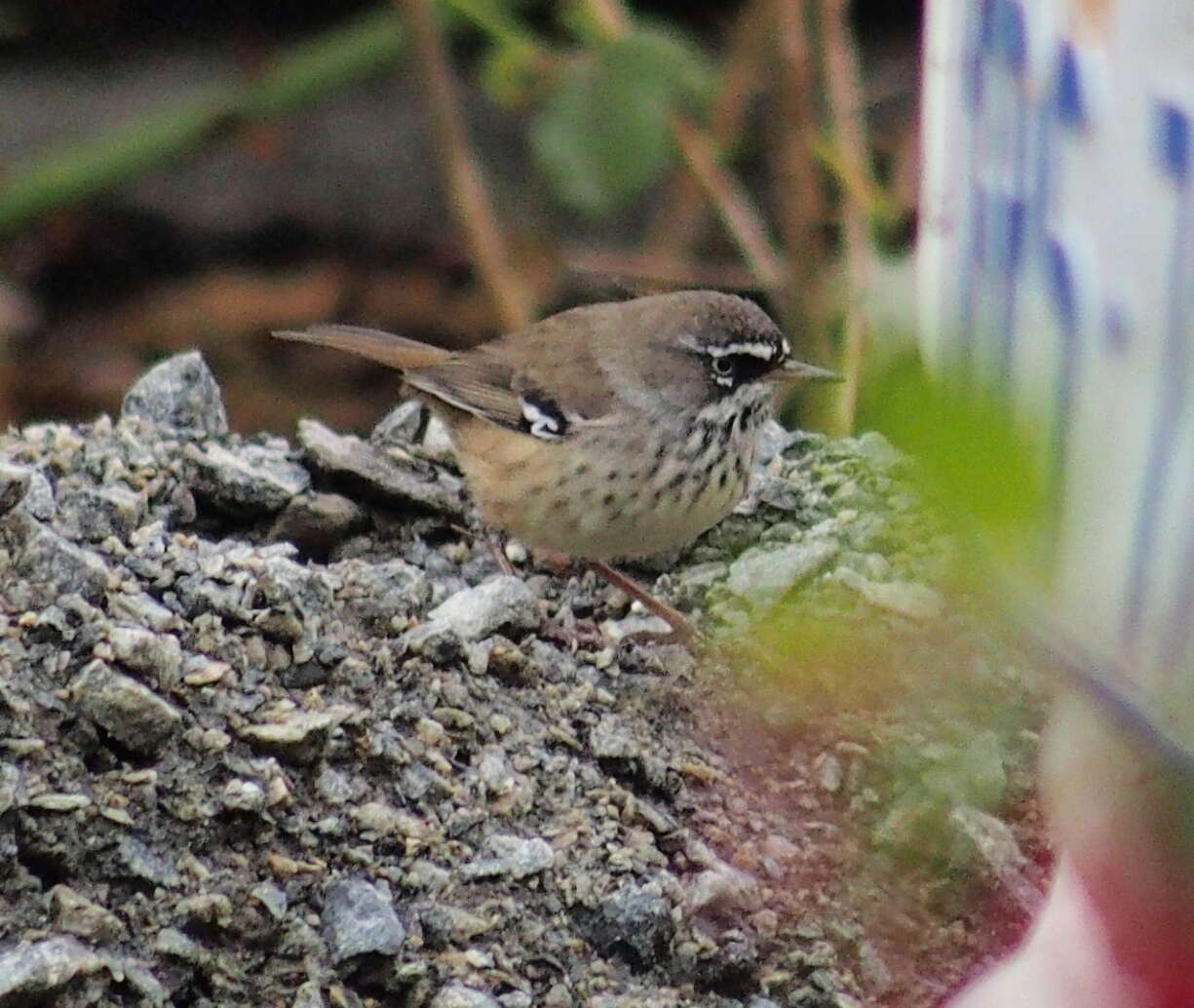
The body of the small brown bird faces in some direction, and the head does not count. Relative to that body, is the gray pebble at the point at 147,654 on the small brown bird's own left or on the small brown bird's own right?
on the small brown bird's own right

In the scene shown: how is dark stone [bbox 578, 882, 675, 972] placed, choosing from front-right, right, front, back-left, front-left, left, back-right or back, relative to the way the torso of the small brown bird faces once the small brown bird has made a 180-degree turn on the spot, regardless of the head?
left

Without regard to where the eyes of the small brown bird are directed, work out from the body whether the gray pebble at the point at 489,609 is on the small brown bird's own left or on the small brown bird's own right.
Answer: on the small brown bird's own right

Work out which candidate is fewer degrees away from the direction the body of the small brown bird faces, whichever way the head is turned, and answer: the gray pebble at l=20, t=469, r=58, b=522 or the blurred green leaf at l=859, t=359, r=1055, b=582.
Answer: the blurred green leaf

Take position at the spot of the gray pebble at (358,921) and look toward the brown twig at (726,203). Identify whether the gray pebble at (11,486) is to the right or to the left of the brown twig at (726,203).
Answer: left

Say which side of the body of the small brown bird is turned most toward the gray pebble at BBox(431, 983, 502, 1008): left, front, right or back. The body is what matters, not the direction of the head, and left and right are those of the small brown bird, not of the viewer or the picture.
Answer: right

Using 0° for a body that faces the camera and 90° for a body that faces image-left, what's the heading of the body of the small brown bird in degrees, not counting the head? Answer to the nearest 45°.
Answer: approximately 270°

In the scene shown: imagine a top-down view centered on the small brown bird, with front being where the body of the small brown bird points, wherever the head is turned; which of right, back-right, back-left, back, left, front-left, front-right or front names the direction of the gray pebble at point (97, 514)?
back-right

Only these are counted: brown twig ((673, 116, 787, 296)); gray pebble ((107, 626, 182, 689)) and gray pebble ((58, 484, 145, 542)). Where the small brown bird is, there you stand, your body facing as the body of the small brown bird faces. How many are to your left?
1

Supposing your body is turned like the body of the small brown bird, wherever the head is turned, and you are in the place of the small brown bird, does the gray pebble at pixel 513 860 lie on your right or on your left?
on your right

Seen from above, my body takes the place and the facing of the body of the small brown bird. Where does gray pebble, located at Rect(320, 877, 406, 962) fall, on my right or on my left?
on my right
